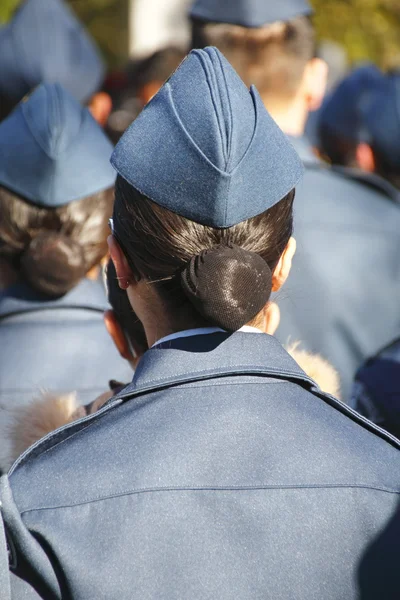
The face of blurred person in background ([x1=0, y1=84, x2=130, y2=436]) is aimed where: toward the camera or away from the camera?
away from the camera

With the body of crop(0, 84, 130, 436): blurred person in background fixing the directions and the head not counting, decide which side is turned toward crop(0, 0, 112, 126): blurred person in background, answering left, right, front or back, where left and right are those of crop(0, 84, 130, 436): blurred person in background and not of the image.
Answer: front

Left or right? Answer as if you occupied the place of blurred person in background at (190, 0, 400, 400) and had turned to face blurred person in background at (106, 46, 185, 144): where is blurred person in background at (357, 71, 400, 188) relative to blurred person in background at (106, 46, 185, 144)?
right

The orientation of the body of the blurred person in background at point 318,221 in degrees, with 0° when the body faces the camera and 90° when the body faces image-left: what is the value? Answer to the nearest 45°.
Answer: approximately 180°

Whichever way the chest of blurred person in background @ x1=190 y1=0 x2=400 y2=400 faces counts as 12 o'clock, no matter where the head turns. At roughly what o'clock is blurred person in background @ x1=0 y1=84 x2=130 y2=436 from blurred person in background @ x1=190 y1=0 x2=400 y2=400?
blurred person in background @ x1=0 y1=84 x2=130 y2=436 is roughly at 8 o'clock from blurred person in background @ x1=190 y1=0 x2=400 y2=400.

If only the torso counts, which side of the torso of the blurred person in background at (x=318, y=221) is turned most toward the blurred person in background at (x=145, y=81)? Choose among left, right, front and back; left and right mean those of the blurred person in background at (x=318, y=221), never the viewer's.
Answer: front

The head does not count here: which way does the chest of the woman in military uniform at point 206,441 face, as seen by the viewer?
away from the camera

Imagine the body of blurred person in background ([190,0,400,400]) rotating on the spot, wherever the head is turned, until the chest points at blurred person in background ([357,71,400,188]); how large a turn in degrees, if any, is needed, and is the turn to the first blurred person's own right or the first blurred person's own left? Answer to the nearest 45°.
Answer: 0° — they already face them

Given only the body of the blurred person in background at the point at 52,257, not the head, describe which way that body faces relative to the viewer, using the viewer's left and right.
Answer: facing away from the viewer

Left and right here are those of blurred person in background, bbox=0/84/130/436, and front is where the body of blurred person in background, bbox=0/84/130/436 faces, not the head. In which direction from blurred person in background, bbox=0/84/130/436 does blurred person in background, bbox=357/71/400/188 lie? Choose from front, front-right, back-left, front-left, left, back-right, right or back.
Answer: front-right

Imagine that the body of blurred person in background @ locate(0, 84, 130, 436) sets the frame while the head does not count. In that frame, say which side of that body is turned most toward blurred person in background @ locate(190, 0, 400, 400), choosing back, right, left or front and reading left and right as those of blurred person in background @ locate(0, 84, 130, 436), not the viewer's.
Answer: right

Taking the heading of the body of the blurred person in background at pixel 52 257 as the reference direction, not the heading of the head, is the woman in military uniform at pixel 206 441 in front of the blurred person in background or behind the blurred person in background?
behind

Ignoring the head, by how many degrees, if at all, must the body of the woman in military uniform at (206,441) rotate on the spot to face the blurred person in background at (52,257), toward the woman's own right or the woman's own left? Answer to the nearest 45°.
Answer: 0° — they already face them

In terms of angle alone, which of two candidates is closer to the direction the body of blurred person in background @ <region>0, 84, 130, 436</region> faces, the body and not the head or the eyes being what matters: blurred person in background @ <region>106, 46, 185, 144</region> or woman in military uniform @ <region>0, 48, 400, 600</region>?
the blurred person in background

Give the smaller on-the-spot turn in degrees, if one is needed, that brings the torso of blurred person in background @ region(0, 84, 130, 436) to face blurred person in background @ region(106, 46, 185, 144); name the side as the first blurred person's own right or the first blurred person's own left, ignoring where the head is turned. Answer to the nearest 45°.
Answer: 0° — they already face them
